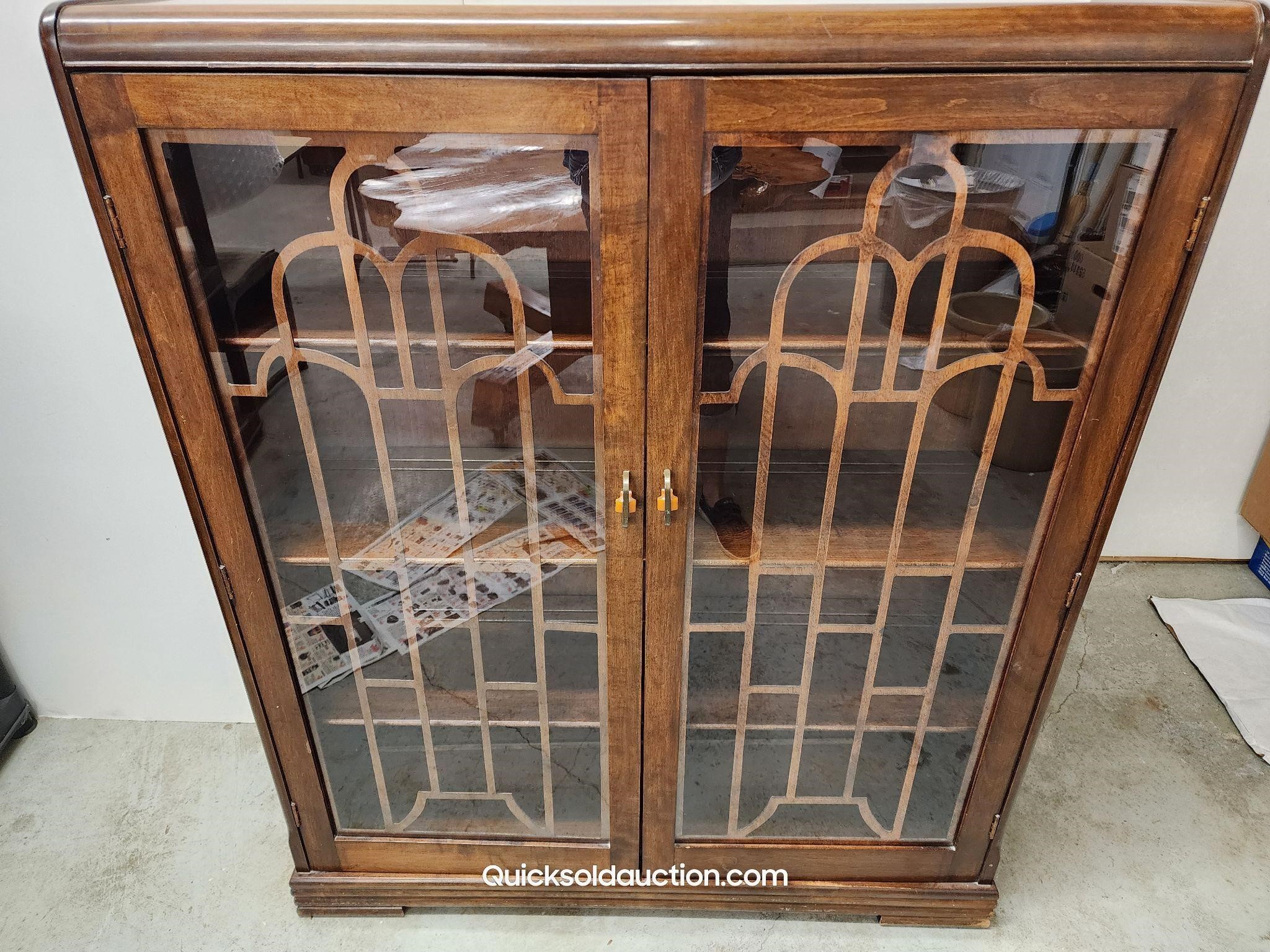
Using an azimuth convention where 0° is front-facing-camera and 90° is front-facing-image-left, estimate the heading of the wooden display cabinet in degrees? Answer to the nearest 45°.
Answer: approximately 0°

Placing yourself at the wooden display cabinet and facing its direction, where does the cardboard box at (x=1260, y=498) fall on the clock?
The cardboard box is roughly at 8 o'clock from the wooden display cabinet.
